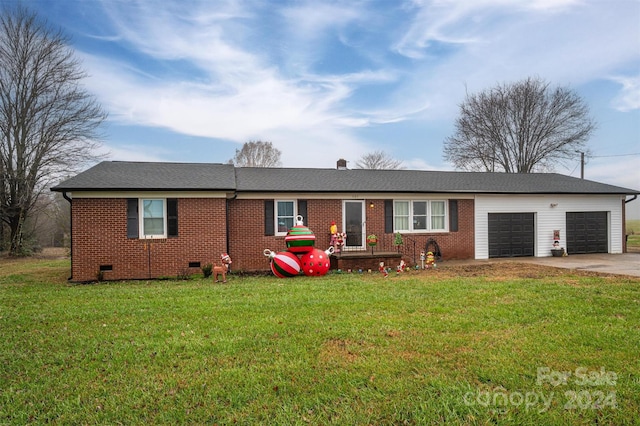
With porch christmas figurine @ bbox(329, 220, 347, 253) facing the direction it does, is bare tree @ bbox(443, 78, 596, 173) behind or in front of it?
behind

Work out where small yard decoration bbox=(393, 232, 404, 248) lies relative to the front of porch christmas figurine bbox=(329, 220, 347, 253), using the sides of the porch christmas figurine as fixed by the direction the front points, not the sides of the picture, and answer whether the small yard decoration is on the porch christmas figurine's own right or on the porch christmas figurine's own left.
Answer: on the porch christmas figurine's own left

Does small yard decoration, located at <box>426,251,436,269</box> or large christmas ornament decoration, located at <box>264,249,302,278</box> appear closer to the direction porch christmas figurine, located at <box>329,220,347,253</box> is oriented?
the large christmas ornament decoration

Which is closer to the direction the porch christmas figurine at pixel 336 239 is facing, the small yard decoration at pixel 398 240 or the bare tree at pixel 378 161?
the small yard decoration

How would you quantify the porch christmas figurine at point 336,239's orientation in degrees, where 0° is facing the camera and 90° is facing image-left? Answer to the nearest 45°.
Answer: approximately 0°

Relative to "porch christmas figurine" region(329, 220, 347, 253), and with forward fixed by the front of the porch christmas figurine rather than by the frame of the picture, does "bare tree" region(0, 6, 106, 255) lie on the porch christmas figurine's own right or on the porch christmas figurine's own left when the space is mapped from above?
on the porch christmas figurine's own right

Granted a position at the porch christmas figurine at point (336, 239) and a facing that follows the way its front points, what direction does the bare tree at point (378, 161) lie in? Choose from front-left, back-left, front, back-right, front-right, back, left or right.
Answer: back
